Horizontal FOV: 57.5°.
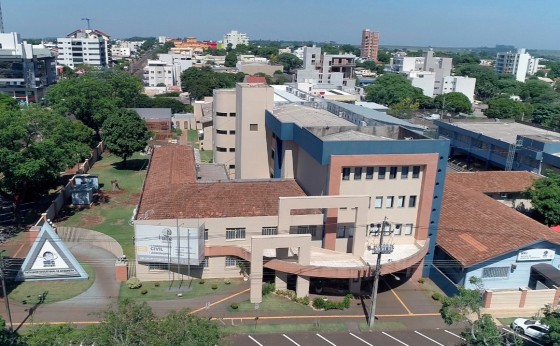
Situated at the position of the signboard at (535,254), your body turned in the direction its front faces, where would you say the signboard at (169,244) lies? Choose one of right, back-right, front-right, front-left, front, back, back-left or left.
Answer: front-right

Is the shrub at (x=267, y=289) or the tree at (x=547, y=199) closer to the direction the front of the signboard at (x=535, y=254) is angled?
the shrub

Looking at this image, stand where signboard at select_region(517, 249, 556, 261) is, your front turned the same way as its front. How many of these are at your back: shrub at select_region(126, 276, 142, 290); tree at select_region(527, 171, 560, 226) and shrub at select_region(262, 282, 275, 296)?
1

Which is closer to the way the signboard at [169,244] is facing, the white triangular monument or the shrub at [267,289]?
the shrub

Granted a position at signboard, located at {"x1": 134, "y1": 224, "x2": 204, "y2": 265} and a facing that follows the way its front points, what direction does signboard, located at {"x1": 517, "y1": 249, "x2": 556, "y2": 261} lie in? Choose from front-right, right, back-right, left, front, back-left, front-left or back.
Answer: left

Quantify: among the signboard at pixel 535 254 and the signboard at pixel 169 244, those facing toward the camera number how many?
2

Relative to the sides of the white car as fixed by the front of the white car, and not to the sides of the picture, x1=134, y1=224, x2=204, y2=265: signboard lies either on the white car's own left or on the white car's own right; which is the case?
on the white car's own left

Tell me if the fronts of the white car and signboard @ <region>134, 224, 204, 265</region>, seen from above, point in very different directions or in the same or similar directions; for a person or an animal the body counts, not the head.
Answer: very different directions

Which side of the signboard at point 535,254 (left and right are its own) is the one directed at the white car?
front

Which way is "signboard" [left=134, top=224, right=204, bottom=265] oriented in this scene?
toward the camera

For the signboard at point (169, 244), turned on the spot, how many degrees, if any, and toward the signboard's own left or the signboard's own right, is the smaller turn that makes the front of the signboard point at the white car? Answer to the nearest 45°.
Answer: approximately 45° to the signboard's own left

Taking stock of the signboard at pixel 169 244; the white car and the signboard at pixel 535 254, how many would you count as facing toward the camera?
2

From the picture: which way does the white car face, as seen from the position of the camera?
facing away from the viewer and to the left of the viewer
